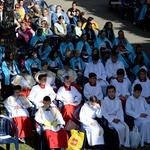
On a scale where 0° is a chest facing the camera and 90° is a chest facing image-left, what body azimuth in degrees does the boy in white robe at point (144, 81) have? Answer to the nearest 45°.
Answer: approximately 0°

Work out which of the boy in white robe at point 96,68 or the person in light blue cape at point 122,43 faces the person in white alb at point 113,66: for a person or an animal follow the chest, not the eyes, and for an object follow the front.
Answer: the person in light blue cape

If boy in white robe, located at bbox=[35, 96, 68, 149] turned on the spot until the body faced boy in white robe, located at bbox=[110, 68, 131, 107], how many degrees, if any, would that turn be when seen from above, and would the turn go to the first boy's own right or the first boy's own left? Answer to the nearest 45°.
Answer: approximately 135° to the first boy's own left

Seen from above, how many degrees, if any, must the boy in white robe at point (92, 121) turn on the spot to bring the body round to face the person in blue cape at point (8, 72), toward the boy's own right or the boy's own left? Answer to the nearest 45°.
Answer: approximately 180°

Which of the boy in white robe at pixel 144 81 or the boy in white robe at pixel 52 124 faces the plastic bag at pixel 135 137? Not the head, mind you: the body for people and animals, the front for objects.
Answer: the boy in white robe at pixel 144 81

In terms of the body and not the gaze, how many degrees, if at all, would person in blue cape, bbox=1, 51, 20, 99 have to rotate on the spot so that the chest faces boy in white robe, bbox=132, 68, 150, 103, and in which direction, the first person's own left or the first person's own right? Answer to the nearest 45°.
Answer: approximately 45° to the first person's own left
